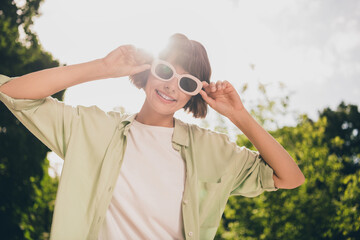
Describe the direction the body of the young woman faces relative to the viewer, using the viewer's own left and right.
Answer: facing the viewer

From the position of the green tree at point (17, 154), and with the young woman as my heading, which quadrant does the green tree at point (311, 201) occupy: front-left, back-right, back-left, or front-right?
front-left

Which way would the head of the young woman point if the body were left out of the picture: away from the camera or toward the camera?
toward the camera

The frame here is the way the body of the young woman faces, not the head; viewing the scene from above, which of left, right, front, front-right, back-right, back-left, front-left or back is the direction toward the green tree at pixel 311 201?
back-left

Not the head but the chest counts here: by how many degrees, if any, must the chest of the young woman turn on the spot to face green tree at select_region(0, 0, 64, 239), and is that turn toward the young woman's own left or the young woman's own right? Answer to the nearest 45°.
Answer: approximately 135° to the young woman's own right
